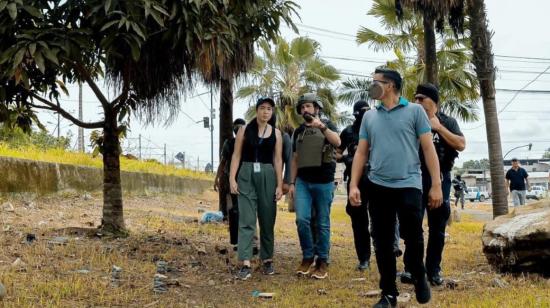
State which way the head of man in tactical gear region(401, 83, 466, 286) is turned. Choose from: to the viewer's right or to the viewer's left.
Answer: to the viewer's left

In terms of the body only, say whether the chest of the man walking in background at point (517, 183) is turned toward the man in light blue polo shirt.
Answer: yes

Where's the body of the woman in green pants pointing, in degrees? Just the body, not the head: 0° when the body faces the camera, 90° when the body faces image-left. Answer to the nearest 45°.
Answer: approximately 0°

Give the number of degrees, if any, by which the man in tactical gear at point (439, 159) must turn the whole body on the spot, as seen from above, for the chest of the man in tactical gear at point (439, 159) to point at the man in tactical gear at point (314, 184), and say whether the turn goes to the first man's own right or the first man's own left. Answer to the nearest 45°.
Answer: approximately 45° to the first man's own right

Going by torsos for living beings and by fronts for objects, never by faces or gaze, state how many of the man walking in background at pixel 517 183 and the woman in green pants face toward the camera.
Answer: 2

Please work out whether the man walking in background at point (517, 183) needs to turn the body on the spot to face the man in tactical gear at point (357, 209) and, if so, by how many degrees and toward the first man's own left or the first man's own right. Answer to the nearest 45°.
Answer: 0° — they already face them

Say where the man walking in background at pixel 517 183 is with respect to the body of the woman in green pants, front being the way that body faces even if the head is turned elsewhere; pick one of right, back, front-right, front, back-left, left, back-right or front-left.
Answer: back-left

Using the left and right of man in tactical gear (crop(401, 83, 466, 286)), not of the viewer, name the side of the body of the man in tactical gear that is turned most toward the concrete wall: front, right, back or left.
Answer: right

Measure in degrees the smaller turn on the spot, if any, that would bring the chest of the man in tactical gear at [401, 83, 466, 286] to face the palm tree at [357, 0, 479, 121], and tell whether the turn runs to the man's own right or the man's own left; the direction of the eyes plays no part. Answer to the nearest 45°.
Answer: approximately 135° to the man's own right

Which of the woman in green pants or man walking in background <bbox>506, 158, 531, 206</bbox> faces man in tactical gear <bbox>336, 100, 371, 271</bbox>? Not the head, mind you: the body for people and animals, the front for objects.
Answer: the man walking in background

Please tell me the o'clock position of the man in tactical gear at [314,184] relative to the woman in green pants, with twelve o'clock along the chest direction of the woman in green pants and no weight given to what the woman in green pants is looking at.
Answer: The man in tactical gear is roughly at 9 o'clock from the woman in green pants.
